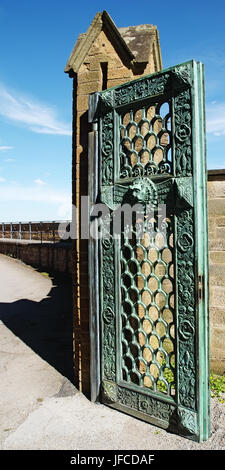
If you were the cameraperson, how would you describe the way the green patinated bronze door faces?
facing the viewer and to the left of the viewer
